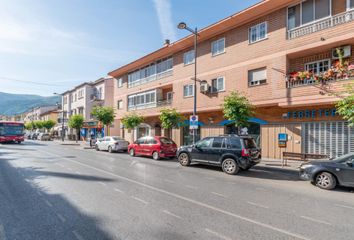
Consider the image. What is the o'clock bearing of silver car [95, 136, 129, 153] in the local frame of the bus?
The silver car is roughly at 11 o'clock from the bus.

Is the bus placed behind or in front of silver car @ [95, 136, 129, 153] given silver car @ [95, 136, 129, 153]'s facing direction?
in front

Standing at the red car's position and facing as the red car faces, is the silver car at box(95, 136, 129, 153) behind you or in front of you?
in front

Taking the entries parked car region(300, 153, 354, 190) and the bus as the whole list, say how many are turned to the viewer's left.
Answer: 1

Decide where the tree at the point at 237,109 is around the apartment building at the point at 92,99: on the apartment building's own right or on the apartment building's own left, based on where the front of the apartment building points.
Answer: on the apartment building's own left

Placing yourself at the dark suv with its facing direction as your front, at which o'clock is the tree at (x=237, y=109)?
The tree is roughly at 2 o'clock from the dark suv.

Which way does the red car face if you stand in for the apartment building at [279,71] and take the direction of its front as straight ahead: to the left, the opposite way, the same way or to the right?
to the right

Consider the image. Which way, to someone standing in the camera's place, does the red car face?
facing away from the viewer and to the left of the viewer

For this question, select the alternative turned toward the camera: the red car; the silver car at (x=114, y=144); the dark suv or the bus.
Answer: the bus

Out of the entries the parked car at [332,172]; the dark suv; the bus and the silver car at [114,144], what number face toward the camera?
1

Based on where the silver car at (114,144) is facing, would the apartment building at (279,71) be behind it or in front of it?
behind

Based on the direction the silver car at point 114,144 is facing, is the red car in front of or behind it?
behind

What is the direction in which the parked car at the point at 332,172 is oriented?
to the viewer's left

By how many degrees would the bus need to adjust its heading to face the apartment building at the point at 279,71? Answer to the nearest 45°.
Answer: approximately 45° to its left

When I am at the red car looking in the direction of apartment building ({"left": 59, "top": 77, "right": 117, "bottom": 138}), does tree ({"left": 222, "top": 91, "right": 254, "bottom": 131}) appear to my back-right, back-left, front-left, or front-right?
back-right

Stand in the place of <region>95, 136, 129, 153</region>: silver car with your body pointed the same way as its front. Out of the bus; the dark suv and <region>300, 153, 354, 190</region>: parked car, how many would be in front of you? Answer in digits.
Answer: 1

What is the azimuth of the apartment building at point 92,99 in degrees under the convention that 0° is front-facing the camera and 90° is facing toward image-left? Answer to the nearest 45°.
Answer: approximately 45°

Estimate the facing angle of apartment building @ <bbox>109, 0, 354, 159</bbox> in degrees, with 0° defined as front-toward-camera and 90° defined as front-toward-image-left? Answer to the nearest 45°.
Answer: approximately 45°

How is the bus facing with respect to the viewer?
toward the camera

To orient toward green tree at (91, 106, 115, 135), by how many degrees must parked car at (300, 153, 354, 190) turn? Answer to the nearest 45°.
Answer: approximately 45° to its right

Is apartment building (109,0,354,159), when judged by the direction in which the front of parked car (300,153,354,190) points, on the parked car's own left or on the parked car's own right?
on the parked car's own right

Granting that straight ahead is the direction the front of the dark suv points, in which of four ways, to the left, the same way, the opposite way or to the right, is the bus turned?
the opposite way

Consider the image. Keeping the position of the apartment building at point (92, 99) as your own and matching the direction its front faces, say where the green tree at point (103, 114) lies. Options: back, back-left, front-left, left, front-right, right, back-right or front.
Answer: front-left
